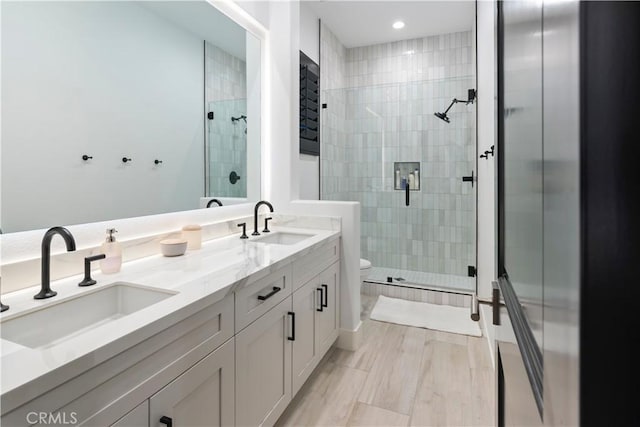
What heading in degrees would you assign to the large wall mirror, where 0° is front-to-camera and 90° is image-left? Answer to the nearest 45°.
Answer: approximately 315°

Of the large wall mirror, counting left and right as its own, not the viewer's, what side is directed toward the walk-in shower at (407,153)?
left

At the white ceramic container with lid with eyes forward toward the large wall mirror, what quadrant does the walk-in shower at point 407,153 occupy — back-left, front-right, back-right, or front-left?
back-right

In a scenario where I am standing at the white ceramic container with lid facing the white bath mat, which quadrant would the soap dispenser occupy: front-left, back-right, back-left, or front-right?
back-right
